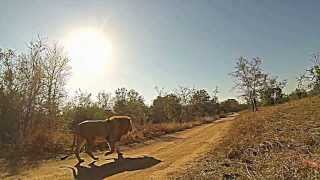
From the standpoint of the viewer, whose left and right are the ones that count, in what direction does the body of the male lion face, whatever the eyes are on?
facing away from the viewer and to the right of the viewer
